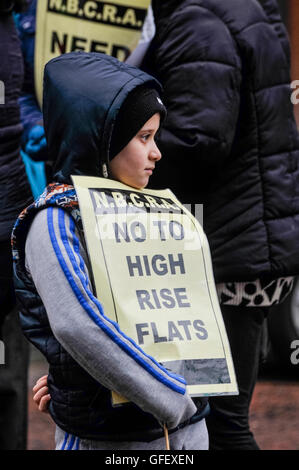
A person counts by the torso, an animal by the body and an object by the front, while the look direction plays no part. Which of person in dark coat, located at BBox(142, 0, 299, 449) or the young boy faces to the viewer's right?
the young boy

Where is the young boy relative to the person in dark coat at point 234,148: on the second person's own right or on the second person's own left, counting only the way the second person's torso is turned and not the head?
on the second person's own left

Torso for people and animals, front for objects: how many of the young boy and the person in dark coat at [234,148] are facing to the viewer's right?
1

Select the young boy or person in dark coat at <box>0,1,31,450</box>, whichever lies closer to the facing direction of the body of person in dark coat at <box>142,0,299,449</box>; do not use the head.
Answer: the person in dark coat

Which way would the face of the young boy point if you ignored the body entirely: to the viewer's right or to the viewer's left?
to the viewer's right

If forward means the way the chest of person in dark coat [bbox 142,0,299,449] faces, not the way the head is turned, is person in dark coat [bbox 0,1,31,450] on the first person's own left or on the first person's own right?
on the first person's own left

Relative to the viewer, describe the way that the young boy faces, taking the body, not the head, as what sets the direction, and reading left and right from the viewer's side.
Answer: facing to the right of the viewer

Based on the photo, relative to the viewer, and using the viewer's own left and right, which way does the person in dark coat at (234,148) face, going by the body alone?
facing away from the viewer and to the left of the viewer
